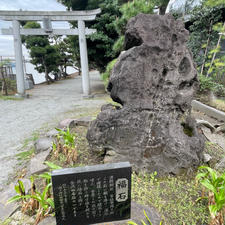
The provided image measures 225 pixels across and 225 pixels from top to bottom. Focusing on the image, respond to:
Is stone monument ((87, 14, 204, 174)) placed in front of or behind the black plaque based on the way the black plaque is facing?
behind

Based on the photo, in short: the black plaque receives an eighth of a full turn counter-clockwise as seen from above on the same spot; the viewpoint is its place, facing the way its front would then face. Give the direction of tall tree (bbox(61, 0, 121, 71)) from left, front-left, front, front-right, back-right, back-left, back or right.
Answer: back-left

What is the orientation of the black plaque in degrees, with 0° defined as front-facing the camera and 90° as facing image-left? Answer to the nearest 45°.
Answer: approximately 0°

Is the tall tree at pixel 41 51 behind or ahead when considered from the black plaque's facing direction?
behind

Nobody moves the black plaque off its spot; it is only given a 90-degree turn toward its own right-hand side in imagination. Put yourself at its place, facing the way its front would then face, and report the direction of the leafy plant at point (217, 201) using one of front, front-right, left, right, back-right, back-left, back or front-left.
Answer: back
